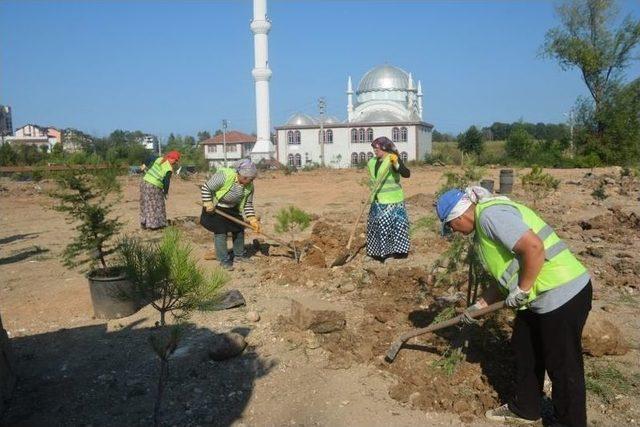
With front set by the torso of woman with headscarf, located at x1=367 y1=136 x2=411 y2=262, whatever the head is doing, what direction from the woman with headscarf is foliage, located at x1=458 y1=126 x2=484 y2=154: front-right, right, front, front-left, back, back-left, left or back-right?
back-right

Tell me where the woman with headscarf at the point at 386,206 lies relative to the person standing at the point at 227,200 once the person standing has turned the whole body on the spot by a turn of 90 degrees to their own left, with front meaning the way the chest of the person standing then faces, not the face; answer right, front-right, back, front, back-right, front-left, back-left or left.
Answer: front-right

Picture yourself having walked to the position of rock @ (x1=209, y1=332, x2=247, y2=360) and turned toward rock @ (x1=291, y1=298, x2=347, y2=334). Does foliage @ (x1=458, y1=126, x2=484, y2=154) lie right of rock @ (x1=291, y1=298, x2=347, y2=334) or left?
left

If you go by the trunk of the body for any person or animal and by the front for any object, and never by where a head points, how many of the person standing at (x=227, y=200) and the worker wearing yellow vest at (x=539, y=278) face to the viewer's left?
1

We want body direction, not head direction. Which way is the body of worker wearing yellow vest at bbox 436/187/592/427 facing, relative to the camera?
to the viewer's left

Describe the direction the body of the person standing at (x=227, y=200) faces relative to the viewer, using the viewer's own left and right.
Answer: facing the viewer and to the right of the viewer

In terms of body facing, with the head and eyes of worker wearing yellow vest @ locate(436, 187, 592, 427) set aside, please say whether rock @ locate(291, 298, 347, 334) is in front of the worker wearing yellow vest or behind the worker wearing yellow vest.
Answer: in front

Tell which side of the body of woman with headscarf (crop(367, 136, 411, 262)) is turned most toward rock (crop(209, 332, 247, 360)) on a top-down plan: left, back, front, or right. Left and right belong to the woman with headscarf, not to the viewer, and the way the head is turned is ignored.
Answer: front

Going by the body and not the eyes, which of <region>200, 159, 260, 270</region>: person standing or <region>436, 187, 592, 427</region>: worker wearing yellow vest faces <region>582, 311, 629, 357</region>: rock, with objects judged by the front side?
the person standing

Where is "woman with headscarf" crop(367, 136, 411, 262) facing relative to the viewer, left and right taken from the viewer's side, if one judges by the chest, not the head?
facing the viewer and to the left of the viewer

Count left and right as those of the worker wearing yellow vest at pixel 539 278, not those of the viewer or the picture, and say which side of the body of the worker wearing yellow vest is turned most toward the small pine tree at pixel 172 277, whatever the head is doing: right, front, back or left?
front

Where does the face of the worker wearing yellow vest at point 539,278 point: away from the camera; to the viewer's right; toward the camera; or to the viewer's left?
to the viewer's left

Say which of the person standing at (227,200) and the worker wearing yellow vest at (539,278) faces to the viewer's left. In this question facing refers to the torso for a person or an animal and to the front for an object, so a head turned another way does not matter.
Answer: the worker wearing yellow vest
